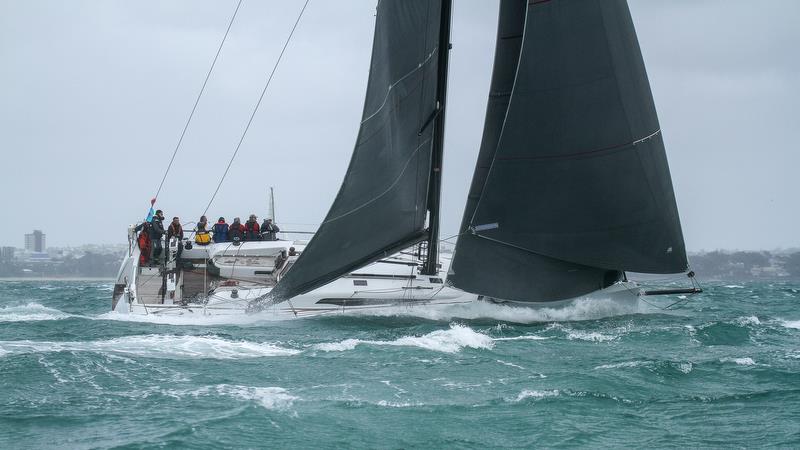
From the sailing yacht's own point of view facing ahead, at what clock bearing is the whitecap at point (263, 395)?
The whitecap is roughly at 4 o'clock from the sailing yacht.

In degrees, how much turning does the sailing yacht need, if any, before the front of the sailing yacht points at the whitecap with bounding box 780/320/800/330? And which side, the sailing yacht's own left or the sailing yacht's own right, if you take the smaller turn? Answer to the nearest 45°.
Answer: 0° — it already faces it

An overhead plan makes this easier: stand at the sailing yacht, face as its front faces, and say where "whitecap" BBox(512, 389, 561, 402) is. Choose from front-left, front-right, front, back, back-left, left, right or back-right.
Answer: right

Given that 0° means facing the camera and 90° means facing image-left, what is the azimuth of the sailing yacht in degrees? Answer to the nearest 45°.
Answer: approximately 270°

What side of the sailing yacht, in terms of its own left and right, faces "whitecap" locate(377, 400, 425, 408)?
right

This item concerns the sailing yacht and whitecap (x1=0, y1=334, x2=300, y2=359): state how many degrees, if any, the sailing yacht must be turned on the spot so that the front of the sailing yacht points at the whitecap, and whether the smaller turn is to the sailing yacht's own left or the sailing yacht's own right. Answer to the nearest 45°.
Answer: approximately 135° to the sailing yacht's own right

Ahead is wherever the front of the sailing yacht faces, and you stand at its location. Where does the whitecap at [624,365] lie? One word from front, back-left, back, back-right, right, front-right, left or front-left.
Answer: right

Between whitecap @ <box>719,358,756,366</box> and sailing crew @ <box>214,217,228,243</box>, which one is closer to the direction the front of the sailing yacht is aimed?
the whitecap

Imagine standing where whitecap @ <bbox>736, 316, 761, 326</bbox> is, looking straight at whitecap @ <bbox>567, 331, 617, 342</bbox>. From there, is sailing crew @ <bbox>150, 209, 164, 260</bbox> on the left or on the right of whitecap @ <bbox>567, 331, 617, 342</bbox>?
right
